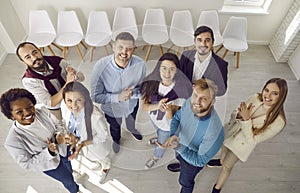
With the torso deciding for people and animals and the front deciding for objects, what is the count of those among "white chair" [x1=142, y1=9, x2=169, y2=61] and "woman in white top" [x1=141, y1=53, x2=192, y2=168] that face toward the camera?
2

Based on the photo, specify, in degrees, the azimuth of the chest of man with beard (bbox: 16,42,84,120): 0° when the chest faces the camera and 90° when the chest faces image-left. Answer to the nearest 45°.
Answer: approximately 315°

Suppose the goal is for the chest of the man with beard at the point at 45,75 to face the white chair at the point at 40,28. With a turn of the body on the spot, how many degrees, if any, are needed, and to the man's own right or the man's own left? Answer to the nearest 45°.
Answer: approximately 135° to the man's own left

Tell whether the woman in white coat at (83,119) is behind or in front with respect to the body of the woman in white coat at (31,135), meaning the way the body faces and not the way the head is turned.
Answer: in front

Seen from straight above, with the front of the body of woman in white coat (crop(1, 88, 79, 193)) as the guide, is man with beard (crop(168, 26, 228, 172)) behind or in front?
in front

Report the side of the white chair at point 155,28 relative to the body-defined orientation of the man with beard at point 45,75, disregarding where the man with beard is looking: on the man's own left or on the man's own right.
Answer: on the man's own left

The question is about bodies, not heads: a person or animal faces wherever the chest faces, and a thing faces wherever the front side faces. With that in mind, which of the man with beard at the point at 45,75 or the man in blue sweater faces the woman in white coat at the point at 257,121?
the man with beard
